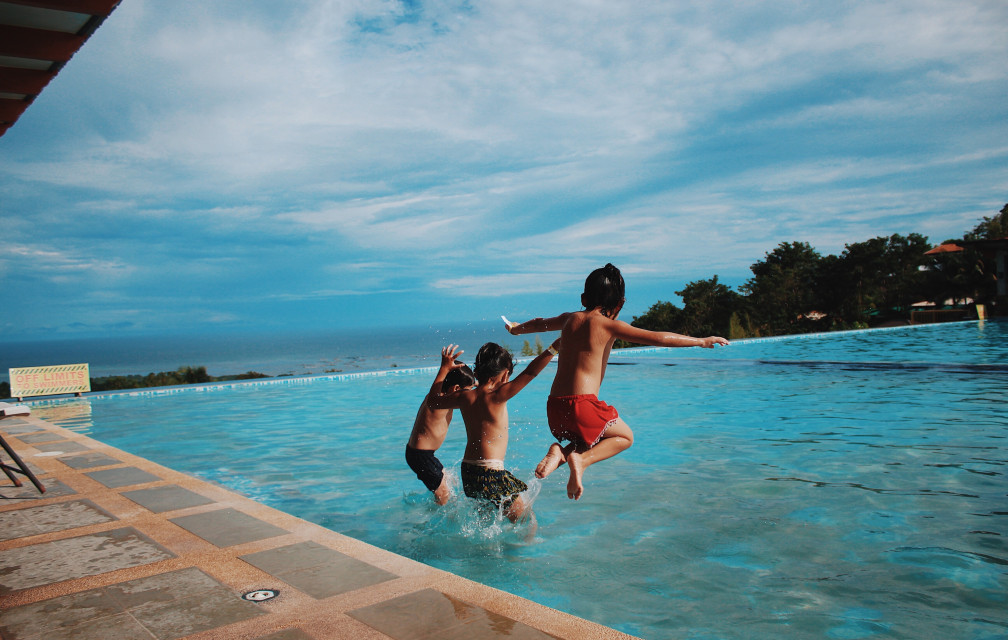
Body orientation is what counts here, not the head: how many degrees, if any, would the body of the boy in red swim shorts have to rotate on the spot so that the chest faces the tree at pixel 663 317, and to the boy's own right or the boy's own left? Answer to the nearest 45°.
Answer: approximately 45° to the boy's own left

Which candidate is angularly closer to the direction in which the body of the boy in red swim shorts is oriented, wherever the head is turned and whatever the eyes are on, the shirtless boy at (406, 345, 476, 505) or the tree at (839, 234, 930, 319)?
the tree

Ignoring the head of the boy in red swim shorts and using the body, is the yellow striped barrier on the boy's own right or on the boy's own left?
on the boy's own left

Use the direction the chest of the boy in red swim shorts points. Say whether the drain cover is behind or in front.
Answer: behind

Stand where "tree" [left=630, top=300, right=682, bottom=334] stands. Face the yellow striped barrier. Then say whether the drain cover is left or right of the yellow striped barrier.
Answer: left

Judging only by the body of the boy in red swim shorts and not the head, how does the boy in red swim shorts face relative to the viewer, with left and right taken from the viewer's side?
facing away from the viewer and to the right of the viewer

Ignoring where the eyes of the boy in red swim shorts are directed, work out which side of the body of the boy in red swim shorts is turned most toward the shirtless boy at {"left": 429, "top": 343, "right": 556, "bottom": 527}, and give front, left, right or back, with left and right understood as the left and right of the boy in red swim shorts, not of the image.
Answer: left
